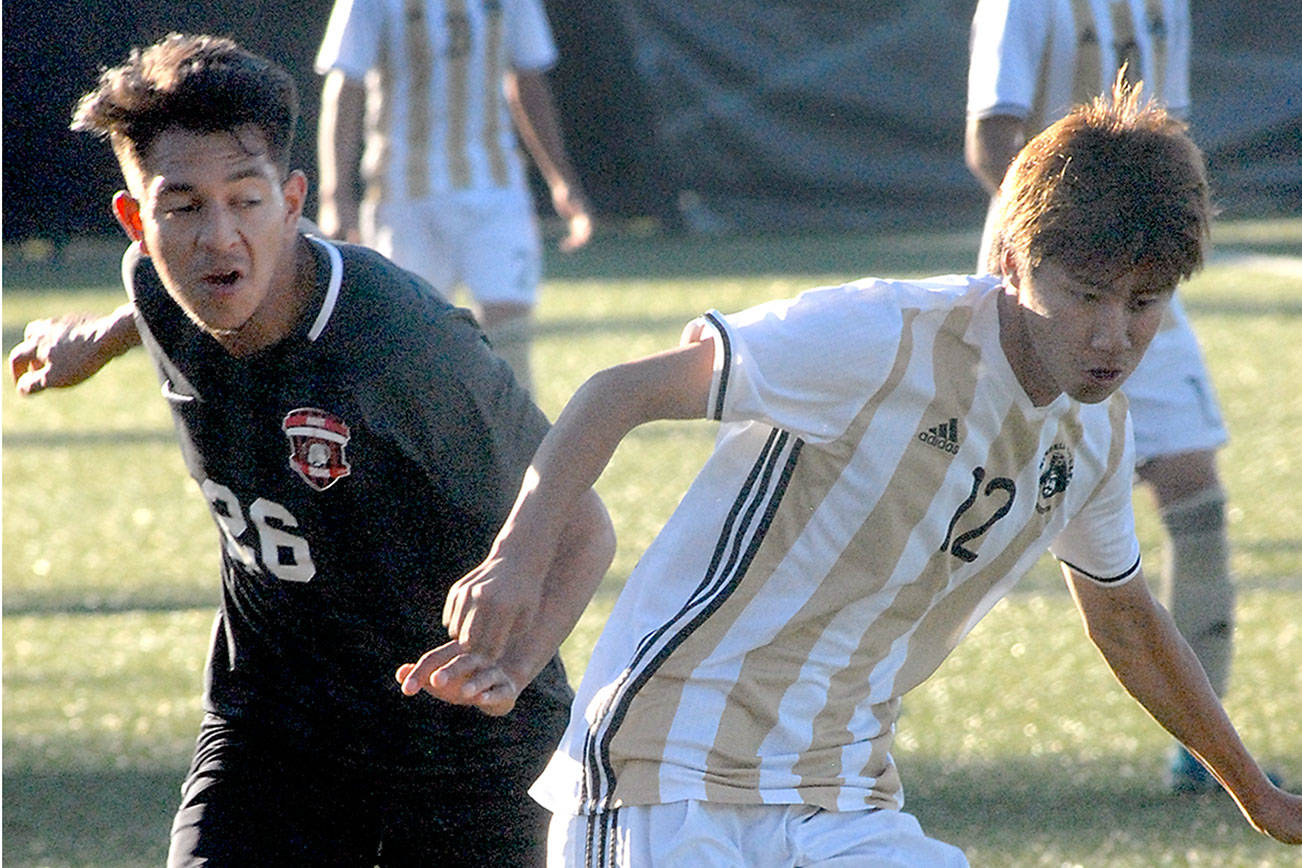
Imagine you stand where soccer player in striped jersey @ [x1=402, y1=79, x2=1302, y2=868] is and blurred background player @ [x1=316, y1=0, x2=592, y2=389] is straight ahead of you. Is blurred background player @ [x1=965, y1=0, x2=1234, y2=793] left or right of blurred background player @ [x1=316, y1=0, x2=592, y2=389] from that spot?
right

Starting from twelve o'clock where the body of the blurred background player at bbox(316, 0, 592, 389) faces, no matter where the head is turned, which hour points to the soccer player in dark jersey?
The soccer player in dark jersey is roughly at 12 o'clock from the blurred background player.

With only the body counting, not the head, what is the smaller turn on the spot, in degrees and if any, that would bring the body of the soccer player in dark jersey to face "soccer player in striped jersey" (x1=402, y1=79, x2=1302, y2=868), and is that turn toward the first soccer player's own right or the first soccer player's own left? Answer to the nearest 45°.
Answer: approximately 90° to the first soccer player's own left

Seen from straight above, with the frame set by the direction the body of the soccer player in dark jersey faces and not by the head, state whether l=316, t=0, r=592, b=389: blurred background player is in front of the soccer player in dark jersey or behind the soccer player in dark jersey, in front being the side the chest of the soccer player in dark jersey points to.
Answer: behind
